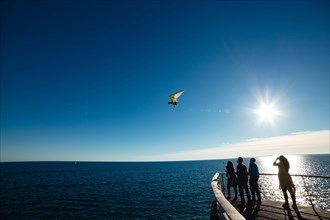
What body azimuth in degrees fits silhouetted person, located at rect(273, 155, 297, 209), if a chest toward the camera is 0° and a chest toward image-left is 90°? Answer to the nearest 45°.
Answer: approximately 90°
